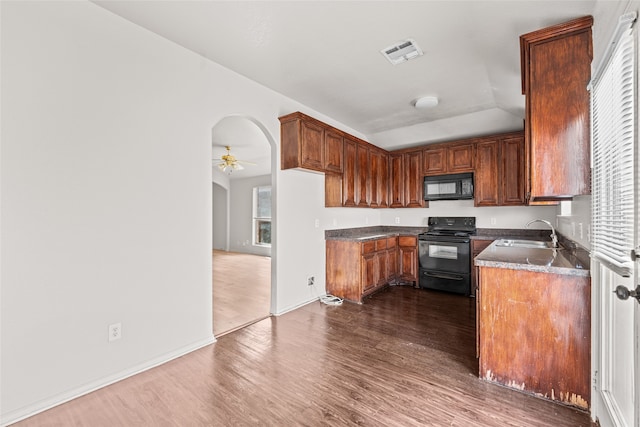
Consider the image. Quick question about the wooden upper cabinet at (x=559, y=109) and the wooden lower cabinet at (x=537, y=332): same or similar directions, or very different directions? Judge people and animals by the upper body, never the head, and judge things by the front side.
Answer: same or similar directions

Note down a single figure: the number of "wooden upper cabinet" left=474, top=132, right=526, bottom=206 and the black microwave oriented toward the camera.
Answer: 2

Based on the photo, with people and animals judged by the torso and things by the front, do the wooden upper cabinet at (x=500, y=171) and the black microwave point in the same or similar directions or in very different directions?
same or similar directions

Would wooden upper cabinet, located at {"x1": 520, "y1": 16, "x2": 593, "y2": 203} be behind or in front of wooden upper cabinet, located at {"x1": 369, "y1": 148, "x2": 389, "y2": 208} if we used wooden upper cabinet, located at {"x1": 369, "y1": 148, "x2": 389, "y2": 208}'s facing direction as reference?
in front

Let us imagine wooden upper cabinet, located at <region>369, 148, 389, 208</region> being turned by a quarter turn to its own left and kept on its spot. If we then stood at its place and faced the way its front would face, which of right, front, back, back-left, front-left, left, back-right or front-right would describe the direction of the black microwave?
front-right

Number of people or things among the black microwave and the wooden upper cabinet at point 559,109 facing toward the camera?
1

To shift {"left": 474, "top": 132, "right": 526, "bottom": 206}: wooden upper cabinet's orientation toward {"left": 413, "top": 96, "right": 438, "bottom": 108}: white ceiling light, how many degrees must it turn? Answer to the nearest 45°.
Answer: approximately 45° to its right

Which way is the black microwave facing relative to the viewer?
toward the camera

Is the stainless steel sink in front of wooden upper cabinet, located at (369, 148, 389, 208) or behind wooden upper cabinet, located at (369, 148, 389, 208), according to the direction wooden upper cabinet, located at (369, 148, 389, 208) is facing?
in front

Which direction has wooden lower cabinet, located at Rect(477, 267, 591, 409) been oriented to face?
to the viewer's left

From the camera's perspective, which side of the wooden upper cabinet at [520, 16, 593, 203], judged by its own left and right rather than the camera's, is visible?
left

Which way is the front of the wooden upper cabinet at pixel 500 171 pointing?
toward the camera

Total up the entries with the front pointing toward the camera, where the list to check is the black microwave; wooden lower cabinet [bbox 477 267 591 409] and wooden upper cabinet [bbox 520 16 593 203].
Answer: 1

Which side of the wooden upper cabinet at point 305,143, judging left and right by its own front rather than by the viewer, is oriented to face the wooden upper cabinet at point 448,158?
left
